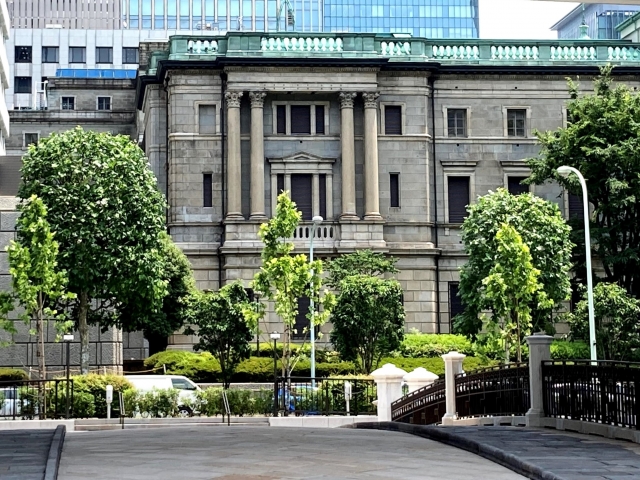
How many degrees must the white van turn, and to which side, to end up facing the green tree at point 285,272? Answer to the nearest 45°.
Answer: approximately 45° to its left

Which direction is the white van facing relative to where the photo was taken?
to the viewer's right

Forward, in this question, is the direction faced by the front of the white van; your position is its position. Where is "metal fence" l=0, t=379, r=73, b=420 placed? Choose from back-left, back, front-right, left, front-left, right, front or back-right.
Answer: back-right

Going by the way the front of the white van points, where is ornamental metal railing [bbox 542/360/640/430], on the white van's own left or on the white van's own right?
on the white van's own right

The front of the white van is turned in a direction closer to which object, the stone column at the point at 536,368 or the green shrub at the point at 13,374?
the stone column

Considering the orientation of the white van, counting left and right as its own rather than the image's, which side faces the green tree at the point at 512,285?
front

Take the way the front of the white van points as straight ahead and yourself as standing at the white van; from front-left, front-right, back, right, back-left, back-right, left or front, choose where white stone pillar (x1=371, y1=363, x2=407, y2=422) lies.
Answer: front-right

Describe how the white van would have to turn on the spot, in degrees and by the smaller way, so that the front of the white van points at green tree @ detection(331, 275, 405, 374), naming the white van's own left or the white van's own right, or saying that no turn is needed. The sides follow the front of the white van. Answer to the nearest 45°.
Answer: approximately 45° to the white van's own left

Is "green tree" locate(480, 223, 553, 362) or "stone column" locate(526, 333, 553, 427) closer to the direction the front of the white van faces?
the green tree

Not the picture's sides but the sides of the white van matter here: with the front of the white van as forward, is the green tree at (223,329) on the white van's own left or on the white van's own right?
on the white van's own left

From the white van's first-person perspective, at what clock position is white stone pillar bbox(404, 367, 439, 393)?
The white stone pillar is roughly at 1 o'clock from the white van.

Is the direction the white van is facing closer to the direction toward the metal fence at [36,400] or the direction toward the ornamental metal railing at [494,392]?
the ornamental metal railing

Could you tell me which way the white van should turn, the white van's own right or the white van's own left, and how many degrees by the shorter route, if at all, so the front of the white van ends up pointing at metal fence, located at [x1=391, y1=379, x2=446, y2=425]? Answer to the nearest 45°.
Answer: approximately 45° to the white van's own right
